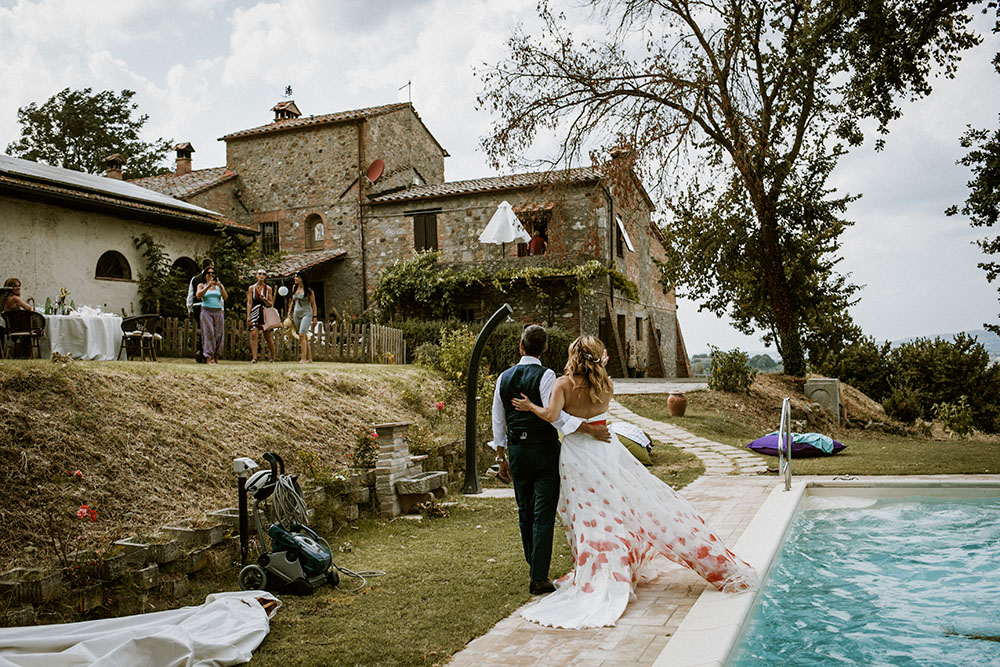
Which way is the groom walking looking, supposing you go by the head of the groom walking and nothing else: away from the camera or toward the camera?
away from the camera

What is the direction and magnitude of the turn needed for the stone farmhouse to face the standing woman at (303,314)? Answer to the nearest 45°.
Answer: approximately 45° to its left

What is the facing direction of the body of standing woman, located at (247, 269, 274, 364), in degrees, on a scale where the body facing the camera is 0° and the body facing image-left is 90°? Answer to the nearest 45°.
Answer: approximately 0°

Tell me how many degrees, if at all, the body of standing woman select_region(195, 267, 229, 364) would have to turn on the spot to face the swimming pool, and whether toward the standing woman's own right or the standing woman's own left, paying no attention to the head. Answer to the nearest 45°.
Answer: approximately 45° to the standing woman's own left

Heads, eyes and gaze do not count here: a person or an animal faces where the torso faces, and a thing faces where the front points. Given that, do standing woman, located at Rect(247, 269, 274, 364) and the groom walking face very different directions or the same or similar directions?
very different directions

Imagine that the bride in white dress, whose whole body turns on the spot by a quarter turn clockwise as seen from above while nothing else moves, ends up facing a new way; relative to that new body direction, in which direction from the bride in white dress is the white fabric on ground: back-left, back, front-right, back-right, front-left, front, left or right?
back-right

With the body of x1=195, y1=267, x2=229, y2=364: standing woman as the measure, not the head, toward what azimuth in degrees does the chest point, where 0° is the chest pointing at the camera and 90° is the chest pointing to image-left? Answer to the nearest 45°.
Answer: approximately 0°

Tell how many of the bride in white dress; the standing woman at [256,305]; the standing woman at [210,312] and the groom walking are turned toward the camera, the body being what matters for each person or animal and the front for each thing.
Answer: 2

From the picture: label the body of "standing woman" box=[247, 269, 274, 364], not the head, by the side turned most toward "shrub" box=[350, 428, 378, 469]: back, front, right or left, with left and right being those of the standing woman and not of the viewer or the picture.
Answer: front

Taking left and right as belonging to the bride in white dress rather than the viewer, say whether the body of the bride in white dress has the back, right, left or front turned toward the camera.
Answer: back

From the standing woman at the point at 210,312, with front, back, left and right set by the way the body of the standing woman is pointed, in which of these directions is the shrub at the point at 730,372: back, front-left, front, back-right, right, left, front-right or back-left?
left

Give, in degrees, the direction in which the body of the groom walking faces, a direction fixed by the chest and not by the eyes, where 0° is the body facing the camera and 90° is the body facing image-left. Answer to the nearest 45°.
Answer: approximately 180°

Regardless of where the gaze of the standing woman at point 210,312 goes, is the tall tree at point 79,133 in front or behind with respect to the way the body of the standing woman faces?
behind

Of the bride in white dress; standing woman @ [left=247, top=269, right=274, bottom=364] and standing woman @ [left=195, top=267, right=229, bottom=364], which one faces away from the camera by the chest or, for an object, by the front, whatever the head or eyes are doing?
the bride in white dress

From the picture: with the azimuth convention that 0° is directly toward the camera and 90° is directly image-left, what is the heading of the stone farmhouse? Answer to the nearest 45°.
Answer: approximately 45°
